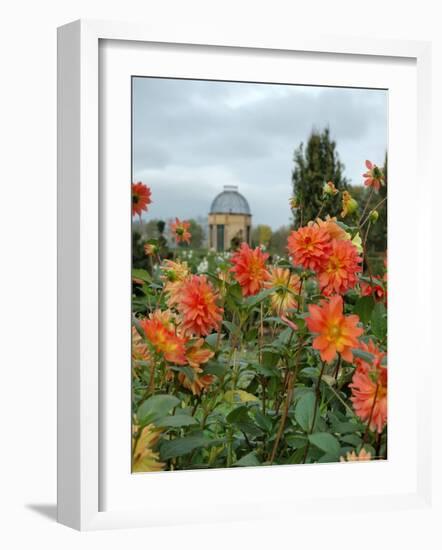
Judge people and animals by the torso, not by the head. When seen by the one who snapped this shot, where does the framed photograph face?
facing the viewer and to the right of the viewer
